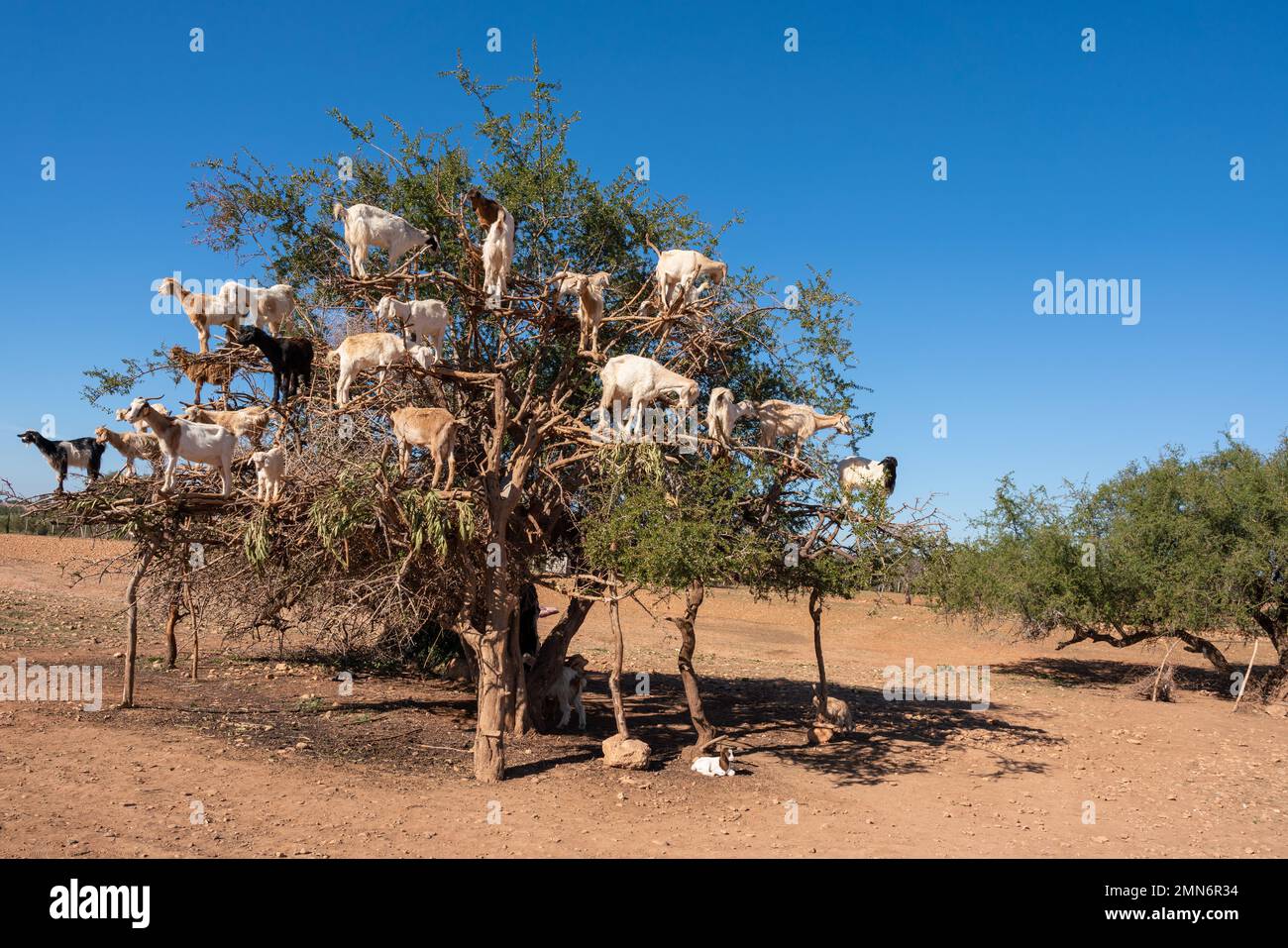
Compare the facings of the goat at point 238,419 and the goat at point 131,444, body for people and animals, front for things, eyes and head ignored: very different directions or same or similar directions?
same or similar directions

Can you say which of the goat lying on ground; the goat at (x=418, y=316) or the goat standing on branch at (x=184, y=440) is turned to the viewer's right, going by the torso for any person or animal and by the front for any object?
the goat lying on ground

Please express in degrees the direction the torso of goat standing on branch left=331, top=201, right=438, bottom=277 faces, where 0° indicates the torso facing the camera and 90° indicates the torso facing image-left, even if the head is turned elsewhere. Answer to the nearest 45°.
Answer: approximately 270°

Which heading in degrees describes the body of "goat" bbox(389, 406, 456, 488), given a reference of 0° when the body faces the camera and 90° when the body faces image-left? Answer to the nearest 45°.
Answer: approximately 135°

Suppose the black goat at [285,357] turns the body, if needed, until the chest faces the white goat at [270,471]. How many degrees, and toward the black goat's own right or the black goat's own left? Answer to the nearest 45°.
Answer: approximately 45° to the black goat's own left

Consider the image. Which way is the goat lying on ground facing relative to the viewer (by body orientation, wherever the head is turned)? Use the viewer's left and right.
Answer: facing to the right of the viewer

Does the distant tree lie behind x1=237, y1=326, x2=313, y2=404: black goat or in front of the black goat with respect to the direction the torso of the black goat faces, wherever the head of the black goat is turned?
behind

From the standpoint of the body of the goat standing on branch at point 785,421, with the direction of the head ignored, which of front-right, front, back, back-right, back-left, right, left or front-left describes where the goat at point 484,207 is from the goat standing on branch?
back-right

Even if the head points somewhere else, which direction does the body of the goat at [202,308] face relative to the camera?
to the viewer's left

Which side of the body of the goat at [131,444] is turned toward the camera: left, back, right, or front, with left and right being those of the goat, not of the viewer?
left

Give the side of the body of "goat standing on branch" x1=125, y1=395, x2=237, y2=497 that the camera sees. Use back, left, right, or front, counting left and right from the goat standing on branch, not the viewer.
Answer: left

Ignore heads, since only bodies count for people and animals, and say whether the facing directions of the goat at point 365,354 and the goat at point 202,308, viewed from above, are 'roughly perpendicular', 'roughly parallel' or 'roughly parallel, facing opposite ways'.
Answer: roughly parallel, facing opposite ways
